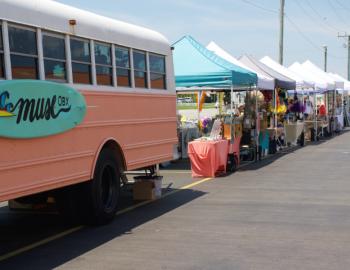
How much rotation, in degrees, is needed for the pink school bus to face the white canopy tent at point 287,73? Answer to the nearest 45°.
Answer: approximately 180°

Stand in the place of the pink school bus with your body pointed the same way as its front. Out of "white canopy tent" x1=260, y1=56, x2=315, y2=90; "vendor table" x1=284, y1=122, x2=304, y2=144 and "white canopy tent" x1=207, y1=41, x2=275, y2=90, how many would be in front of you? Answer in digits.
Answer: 0

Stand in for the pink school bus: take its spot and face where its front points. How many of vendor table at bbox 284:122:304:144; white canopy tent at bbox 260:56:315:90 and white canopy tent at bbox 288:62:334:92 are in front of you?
0

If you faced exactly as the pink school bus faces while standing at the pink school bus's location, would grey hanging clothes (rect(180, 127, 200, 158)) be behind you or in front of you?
behind

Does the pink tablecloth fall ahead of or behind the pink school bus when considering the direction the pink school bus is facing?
behind

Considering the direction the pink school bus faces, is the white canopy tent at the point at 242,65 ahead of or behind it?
behind
